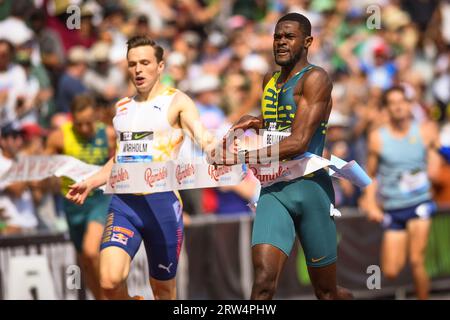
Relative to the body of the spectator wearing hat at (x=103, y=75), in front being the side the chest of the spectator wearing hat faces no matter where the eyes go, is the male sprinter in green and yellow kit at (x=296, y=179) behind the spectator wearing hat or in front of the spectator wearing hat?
in front

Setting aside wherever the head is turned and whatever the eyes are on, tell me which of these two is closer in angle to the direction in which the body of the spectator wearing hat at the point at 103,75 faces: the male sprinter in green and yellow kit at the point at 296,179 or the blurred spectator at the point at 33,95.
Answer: the male sprinter in green and yellow kit

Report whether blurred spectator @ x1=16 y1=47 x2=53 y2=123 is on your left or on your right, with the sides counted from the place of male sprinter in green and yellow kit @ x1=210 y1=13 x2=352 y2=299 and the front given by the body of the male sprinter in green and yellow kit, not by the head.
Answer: on your right

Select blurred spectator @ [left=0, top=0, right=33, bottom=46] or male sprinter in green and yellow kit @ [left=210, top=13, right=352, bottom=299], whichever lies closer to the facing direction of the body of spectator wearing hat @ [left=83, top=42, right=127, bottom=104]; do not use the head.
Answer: the male sprinter in green and yellow kit

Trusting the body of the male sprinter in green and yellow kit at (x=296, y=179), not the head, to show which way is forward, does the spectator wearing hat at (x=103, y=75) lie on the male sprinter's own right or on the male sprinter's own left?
on the male sprinter's own right

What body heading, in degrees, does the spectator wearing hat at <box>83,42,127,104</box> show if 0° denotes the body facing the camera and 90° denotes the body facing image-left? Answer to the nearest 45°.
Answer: approximately 0°

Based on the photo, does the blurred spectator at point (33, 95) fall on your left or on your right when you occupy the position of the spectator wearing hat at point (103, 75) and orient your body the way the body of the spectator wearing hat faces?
on your right

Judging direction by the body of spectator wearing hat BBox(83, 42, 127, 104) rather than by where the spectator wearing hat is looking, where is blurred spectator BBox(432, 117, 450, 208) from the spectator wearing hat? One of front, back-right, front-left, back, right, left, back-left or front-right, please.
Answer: left

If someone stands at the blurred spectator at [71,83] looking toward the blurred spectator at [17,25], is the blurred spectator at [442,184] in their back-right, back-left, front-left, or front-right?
back-right
